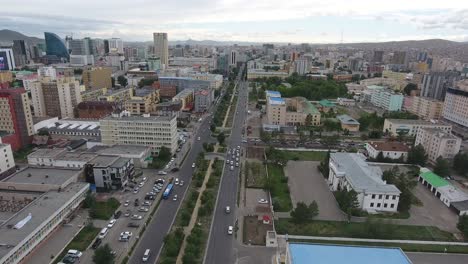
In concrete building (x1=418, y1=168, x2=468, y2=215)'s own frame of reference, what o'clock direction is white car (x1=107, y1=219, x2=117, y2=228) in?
The white car is roughly at 12 o'clock from the concrete building.

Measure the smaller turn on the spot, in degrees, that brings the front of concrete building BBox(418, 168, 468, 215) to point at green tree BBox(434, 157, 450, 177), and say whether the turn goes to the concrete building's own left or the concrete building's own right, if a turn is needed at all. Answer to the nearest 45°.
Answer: approximately 135° to the concrete building's own right

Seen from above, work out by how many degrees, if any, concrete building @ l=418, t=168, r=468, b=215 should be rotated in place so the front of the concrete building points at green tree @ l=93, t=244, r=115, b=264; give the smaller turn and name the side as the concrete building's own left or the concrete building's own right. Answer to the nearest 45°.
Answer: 0° — it already faces it

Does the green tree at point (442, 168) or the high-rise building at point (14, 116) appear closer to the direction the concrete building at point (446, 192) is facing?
the high-rise building

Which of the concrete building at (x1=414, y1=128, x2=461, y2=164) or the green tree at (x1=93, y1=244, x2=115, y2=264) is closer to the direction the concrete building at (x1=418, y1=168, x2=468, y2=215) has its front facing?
the green tree

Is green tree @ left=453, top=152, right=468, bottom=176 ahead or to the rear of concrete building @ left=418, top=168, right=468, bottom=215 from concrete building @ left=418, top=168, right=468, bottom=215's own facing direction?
to the rear

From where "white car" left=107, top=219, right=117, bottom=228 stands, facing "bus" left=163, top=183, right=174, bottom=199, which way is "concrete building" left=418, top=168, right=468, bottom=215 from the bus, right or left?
right

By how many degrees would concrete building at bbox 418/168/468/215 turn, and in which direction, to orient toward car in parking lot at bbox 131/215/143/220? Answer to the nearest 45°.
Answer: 0° — it already faces it

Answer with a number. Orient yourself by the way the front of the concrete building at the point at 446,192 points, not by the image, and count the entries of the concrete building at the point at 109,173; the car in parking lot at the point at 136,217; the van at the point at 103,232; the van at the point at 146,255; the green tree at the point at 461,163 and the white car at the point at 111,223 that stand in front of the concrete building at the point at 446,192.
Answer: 5

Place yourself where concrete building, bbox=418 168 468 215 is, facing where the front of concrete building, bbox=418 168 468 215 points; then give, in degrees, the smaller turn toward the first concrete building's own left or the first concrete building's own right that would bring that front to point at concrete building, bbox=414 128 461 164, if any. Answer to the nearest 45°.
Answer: approximately 135° to the first concrete building's own right
